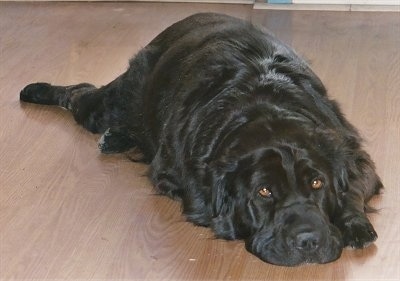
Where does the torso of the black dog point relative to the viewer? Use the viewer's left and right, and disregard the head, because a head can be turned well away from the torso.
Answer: facing the viewer and to the right of the viewer
